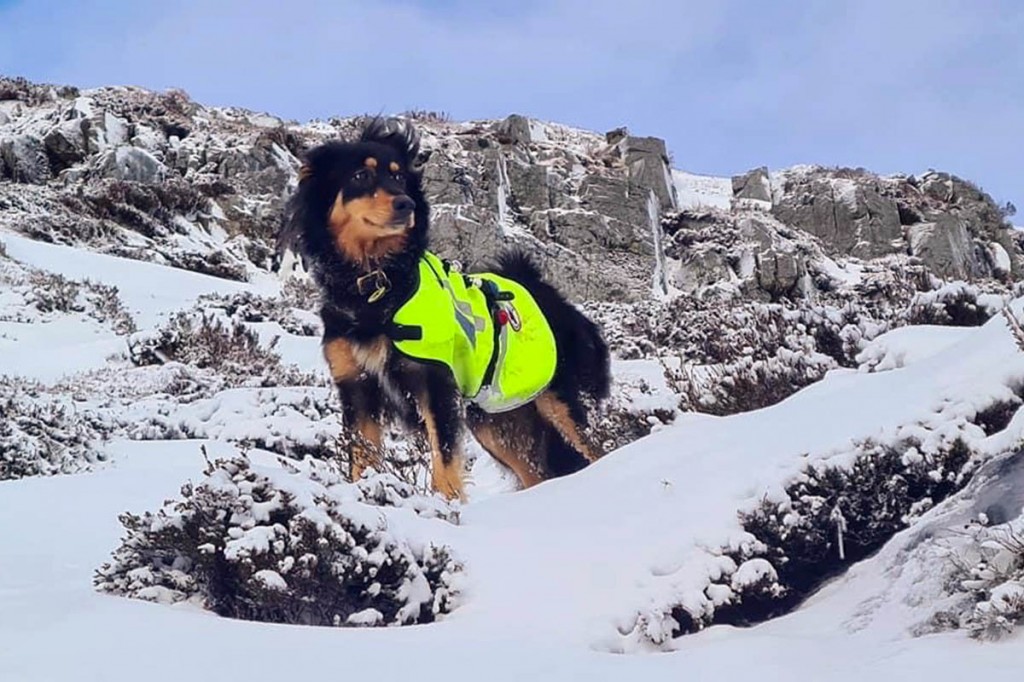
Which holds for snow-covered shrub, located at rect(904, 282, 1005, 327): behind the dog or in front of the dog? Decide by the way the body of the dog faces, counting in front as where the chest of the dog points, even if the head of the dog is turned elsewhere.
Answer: behind

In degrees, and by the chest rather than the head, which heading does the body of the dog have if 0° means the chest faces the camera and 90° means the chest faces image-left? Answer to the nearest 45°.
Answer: approximately 45°

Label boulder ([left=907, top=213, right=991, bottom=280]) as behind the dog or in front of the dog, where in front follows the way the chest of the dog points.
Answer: behind
